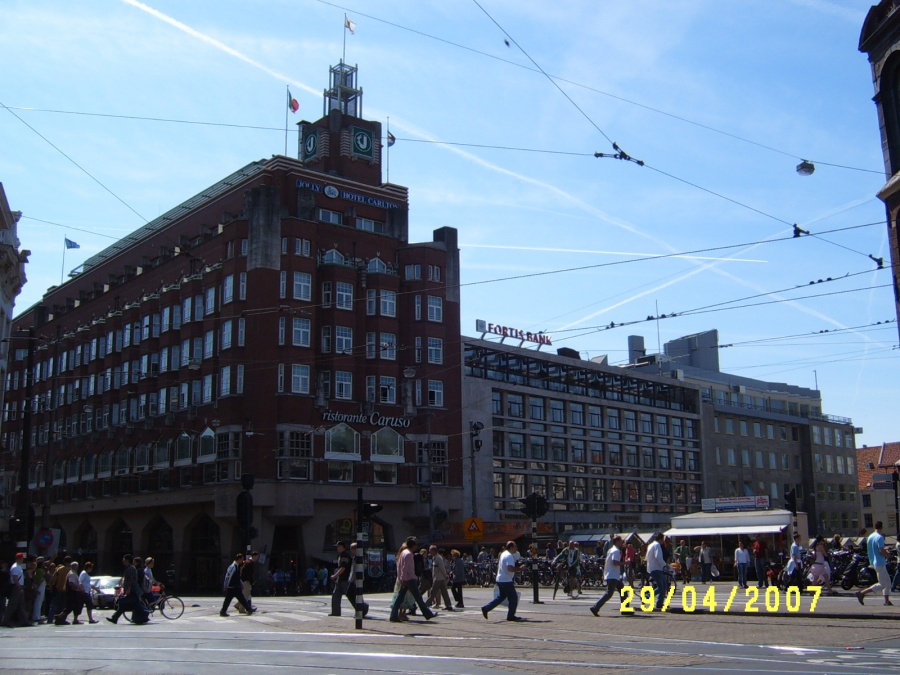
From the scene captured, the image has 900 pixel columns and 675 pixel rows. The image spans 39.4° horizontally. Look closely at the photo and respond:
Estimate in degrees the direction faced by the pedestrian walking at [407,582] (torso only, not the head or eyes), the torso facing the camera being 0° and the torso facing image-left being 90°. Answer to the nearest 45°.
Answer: approximately 270°

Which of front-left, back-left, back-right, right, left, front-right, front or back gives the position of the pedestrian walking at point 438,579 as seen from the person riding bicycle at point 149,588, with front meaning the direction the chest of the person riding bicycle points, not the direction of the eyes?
front-right

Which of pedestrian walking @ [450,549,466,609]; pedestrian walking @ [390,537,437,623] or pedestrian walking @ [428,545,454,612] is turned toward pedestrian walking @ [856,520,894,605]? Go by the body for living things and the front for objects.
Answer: pedestrian walking @ [390,537,437,623]

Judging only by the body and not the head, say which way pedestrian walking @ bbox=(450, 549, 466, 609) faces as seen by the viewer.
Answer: to the viewer's left
